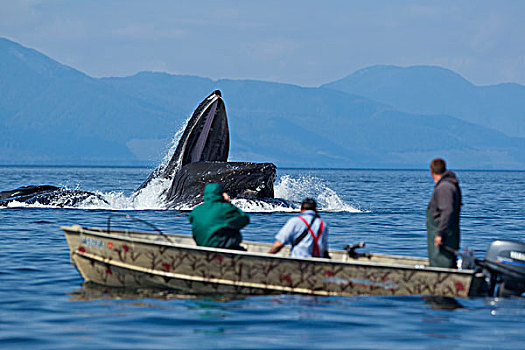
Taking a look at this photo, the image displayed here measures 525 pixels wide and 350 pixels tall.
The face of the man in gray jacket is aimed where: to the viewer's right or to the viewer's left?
to the viewer's left

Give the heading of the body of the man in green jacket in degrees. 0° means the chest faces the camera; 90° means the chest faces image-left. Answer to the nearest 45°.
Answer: approximately 225°

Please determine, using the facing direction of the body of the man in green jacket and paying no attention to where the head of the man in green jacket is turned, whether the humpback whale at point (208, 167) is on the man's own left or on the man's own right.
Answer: on the man's own left

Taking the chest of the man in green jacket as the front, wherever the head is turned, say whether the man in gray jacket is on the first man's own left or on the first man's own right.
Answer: on the first man's own right

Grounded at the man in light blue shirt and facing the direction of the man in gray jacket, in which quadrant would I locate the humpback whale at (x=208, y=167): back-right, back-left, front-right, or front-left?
back-left
